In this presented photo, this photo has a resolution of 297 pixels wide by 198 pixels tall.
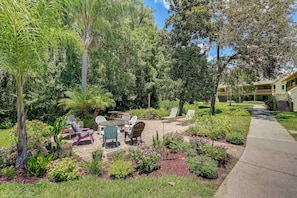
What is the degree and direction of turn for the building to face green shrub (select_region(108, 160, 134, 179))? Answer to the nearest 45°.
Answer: approximately 45° to its left

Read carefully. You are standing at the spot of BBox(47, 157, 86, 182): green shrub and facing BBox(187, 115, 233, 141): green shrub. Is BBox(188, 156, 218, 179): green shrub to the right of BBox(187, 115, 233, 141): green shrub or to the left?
right

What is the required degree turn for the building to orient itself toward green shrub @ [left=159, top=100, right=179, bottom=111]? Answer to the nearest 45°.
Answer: approximately 45° to its left

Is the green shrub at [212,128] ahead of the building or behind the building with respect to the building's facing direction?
ahead

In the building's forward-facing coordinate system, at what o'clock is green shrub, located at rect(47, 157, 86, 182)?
The green shrub is roughly at 11 o'clock from the building.

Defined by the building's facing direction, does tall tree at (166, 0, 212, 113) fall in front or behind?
in front

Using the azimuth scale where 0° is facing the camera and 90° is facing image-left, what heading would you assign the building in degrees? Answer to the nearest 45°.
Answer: approximately 45°

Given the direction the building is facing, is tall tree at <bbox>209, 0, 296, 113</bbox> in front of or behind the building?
in front

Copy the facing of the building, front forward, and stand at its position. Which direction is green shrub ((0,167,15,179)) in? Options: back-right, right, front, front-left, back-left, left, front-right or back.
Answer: front-left
